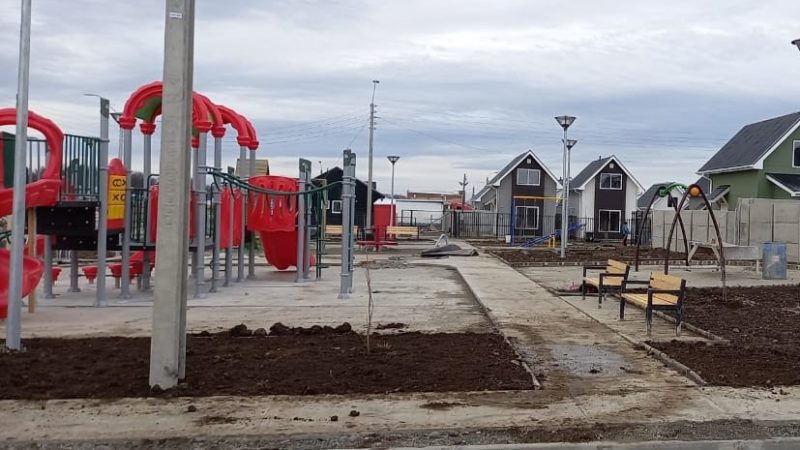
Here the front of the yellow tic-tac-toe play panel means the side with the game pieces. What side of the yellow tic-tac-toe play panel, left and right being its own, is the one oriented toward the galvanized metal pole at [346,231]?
left

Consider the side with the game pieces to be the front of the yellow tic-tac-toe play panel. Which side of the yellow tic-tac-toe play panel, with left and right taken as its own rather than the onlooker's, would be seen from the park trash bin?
left

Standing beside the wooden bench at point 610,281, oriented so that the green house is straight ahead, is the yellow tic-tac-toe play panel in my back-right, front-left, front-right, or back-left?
back-left
